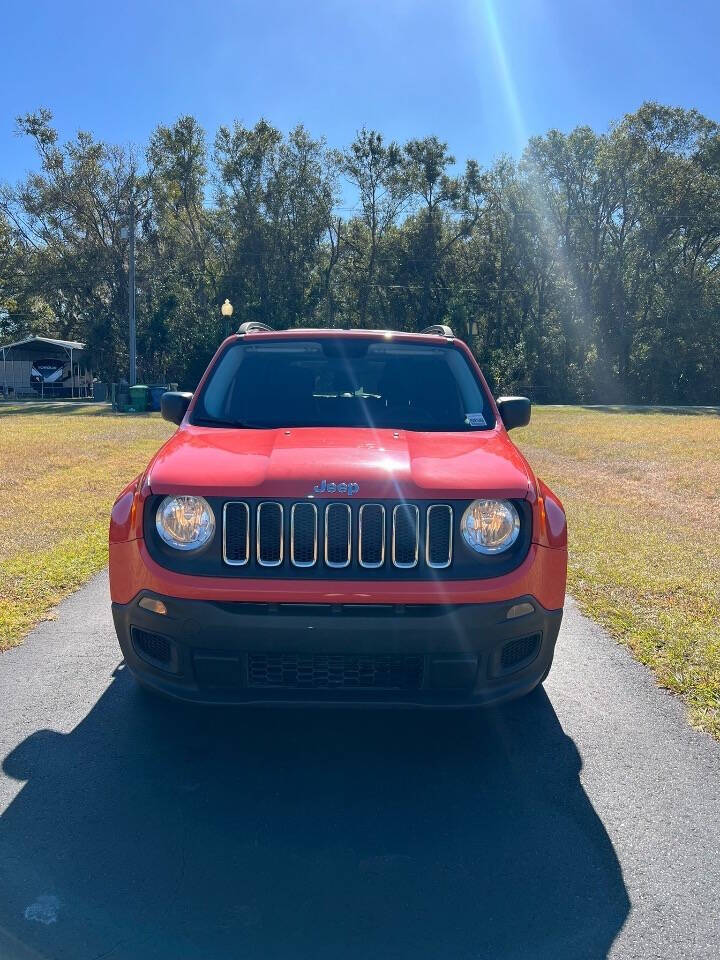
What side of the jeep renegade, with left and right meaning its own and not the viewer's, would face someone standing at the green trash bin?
back

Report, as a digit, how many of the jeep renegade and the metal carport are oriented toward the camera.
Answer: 2

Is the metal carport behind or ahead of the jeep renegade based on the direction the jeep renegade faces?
behind

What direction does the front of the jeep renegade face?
toward the camera

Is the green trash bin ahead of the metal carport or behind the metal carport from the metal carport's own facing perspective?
ahead

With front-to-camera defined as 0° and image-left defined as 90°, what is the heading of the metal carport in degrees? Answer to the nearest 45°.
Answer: approximately 0°

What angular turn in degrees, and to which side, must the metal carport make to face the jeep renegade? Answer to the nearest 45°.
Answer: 0° — it already faces it
